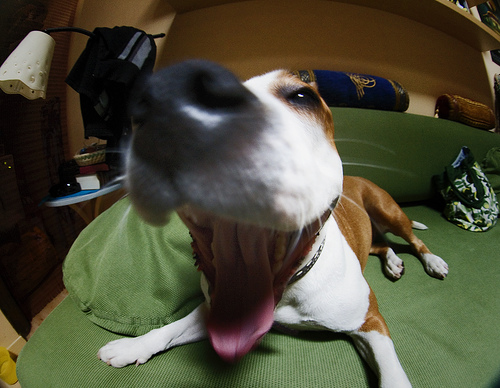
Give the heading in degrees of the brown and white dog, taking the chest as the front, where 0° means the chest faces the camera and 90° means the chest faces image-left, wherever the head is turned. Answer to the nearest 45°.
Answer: approximately 45°

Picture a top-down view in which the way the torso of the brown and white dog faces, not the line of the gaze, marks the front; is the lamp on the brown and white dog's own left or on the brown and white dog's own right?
on the brown and white dog's own right

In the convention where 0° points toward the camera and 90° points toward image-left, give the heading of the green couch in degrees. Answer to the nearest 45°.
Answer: approximately 0°
